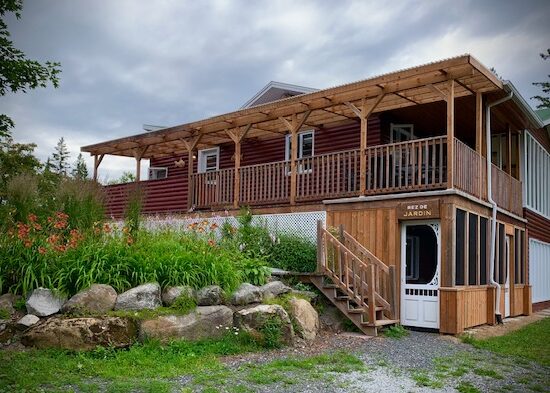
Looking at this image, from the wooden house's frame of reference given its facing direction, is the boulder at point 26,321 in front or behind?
in front

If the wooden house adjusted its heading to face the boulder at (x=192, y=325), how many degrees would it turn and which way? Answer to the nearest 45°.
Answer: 0° — it already faces it

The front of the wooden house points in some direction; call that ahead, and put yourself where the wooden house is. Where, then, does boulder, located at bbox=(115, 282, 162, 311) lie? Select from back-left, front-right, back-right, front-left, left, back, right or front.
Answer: front

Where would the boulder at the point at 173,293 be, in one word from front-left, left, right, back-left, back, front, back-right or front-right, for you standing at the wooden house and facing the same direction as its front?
front

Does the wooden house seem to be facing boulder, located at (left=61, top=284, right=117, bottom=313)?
yes

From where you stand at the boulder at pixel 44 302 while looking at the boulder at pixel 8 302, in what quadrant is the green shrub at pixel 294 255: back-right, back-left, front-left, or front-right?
back-right

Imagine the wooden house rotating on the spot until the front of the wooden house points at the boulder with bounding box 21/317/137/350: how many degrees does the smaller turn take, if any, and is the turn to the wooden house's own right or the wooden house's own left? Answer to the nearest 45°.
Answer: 0° — it already faces it

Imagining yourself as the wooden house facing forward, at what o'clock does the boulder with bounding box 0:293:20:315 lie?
The boulder is roughly at 12 o'clock from the wooden house.

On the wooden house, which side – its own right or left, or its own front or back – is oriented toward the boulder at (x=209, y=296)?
front

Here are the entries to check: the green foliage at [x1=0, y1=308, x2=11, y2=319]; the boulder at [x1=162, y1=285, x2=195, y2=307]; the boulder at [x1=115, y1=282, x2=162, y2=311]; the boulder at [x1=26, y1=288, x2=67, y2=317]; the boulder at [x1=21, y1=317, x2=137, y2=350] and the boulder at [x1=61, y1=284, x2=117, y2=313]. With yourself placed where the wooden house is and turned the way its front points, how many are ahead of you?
6

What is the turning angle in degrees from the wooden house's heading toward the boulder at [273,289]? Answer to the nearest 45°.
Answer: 0° — it already faces it
